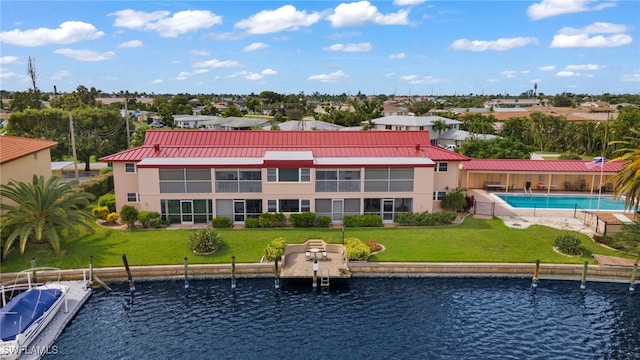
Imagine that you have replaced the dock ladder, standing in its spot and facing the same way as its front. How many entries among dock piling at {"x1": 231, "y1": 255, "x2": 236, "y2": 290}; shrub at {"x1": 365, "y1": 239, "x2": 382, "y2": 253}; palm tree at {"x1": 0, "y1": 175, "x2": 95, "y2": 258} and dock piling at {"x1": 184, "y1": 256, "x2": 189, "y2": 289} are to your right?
3

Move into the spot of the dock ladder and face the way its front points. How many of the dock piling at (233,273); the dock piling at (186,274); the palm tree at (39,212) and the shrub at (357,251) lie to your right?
3

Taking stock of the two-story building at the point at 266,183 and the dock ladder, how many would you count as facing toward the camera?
2

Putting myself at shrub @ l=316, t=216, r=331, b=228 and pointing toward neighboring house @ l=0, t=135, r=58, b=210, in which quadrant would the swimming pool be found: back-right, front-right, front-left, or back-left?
back-right

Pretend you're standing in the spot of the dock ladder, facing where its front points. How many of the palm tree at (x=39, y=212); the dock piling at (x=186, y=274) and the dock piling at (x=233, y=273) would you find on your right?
3

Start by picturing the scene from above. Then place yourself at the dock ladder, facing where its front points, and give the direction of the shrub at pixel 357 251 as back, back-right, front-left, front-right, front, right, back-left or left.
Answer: back-left

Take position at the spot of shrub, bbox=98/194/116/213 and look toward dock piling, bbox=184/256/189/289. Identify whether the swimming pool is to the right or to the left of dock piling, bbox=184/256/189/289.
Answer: left

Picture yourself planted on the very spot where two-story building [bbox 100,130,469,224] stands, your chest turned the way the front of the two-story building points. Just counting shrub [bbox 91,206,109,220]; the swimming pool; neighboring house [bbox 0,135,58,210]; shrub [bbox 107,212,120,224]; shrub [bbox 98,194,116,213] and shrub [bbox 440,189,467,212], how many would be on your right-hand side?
4

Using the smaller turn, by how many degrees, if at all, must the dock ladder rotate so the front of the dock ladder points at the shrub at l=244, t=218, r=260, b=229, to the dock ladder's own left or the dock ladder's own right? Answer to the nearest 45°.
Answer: approximately 135° to the dock ladder's own right

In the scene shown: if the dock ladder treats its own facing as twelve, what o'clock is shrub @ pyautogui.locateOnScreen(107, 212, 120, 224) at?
The shrub is roughly at 4 o'clock from the dock ladder.

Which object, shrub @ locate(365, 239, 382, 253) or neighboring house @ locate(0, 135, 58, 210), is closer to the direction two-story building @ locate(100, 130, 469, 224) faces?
the shrub

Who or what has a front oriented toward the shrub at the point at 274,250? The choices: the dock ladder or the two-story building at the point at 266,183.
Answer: the two-story building

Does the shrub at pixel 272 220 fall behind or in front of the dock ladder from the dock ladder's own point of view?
behind

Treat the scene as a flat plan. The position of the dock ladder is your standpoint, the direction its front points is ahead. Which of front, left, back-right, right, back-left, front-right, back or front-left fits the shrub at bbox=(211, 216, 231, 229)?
back-right

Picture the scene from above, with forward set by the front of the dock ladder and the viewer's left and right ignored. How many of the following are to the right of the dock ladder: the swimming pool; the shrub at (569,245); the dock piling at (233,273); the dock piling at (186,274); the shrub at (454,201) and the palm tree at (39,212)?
3

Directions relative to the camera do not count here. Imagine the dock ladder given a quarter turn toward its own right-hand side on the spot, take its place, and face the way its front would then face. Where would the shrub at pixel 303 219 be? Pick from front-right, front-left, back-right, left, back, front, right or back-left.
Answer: right

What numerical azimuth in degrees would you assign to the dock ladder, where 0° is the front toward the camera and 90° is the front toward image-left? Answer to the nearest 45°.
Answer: approximately 0°
